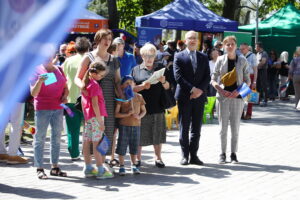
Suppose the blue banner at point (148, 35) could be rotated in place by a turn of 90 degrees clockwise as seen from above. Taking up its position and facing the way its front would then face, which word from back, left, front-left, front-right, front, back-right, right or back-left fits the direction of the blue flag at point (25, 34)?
left

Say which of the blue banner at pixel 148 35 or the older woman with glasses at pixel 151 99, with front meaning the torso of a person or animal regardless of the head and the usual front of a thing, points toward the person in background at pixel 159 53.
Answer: the blue banner

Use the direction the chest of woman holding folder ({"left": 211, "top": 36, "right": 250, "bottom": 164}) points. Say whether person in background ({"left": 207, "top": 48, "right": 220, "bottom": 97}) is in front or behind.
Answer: behind

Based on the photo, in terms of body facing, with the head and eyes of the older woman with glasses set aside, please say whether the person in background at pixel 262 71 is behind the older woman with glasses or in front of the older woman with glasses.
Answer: behind

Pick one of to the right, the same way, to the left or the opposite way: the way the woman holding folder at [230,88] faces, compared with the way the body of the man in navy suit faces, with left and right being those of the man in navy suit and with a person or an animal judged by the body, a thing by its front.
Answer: the same way

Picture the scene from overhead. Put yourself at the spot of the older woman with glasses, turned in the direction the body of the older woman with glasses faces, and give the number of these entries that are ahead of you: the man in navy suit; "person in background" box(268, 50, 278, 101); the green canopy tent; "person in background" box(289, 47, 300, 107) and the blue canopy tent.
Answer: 0

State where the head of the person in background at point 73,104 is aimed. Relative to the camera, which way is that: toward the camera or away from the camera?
away from the camera

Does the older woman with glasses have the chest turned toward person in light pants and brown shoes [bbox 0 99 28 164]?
no

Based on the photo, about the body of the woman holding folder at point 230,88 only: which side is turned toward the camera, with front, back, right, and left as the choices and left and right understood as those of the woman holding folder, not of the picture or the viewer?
front

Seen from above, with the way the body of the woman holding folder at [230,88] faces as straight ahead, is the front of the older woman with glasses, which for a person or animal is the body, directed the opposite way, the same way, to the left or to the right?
the same way

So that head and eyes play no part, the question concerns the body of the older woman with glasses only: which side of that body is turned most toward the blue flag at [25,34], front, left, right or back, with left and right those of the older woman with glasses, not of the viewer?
front

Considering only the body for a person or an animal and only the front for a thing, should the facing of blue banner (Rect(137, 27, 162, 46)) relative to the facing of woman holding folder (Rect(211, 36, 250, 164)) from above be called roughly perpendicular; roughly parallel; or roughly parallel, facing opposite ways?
roughly parallel

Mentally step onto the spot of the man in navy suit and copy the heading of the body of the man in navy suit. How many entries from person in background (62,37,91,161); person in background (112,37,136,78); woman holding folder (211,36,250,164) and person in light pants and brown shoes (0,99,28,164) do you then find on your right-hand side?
3
